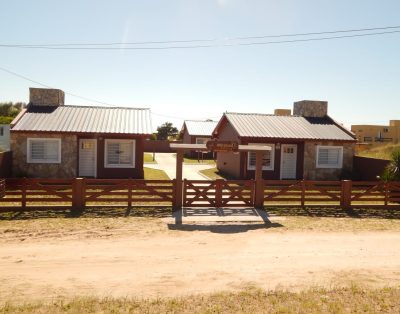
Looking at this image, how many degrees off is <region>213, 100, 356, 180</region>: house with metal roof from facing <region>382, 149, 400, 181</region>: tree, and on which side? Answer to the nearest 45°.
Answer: approximately 45° to its left

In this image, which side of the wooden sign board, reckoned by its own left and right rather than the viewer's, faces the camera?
front

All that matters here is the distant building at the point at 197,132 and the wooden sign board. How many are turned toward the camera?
2

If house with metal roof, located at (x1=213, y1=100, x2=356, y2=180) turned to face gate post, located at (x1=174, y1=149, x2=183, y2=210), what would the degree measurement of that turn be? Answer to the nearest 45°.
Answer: approximately 45° to its right

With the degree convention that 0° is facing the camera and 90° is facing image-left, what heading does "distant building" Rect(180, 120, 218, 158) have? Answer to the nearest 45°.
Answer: approximately 0°

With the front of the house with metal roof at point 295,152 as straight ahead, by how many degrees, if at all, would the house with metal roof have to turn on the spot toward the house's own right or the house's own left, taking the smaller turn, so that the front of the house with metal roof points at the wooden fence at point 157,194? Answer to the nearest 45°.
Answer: approximately 45° to the house's own right

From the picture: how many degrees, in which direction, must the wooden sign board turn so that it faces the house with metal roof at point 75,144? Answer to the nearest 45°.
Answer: approximately 135° to its right

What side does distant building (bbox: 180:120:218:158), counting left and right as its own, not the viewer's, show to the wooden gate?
front

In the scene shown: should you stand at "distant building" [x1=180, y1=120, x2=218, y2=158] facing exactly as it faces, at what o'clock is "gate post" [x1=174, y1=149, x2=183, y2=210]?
The gate post is roughly at 12 o'clock from the distant building.

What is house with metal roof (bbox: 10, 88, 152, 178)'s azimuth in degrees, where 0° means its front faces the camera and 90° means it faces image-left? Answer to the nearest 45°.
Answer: approximately 0°

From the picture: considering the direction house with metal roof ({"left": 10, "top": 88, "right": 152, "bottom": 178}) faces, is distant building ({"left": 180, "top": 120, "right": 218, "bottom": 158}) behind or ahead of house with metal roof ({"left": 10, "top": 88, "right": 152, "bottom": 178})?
behind

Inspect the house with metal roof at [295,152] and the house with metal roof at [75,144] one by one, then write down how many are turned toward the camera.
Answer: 2
